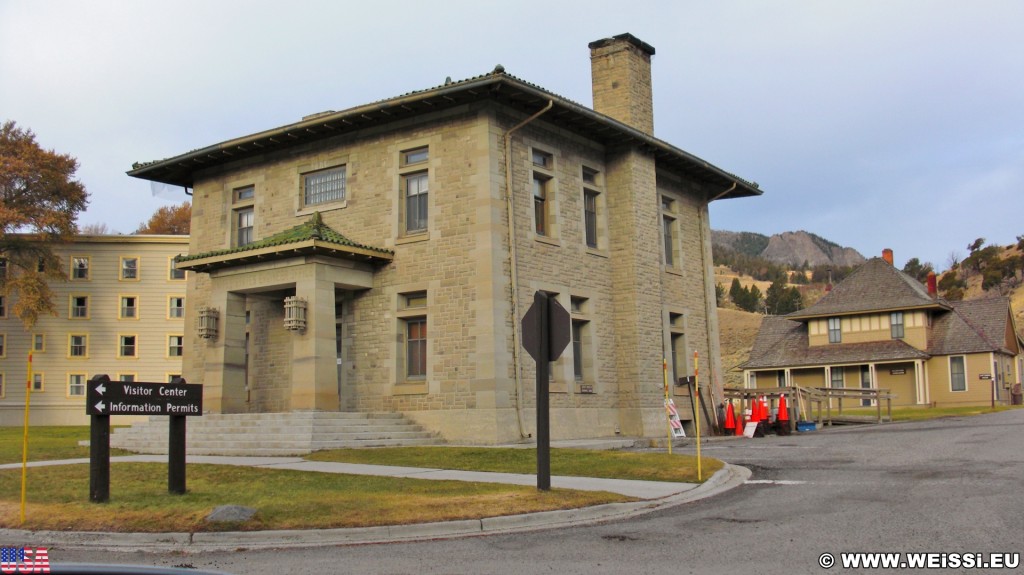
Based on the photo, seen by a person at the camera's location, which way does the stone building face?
facing the viewer and to the left of the viewer

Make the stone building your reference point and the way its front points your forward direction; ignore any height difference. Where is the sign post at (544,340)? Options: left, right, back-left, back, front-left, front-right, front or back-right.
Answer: front-left

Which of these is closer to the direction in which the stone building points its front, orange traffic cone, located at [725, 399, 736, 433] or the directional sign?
the directional sign

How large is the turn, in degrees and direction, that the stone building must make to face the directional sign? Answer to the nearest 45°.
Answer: approximately 45° to its left

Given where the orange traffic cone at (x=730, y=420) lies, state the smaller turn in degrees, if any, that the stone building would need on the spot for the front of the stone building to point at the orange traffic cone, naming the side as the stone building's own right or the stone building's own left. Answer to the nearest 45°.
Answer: approximately 180°

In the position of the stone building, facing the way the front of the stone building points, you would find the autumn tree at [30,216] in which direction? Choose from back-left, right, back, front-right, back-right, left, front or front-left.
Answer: right

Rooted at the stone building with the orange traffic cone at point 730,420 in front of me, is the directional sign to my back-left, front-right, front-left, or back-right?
back-right

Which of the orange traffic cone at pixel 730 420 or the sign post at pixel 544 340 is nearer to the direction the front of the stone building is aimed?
the sign post

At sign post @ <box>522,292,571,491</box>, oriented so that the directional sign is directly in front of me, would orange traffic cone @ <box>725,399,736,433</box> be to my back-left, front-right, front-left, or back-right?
back-right

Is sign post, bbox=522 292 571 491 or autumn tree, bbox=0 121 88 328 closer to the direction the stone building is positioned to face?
the sign post
